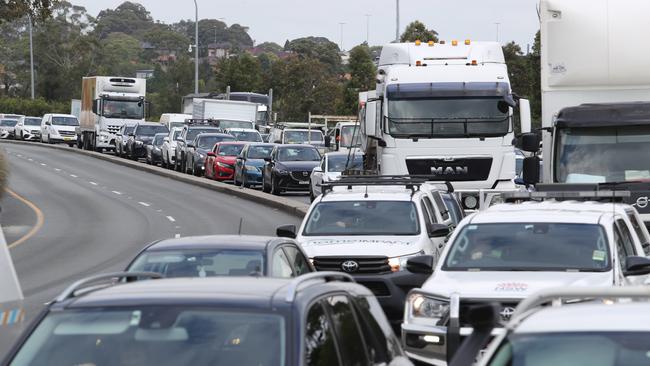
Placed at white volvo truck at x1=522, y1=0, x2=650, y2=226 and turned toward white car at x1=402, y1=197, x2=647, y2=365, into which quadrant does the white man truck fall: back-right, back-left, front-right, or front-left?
back-right

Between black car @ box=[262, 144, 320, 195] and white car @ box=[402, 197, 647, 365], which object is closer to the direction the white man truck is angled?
the white car

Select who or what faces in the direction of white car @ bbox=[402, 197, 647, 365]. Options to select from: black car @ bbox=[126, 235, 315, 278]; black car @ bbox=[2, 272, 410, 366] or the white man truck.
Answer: the white man truck

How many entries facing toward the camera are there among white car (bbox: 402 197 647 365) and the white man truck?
2

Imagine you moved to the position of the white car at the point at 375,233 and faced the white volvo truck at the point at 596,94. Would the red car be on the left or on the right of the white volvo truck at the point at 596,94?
left

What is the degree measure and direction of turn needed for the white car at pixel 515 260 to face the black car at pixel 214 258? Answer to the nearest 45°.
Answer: approximately 45° to its right

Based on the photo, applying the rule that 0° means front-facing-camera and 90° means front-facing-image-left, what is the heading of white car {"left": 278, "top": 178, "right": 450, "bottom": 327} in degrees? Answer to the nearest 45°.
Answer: approximately 0°

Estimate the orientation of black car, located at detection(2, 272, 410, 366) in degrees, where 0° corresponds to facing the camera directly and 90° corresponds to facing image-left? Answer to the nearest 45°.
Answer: approximately 45°

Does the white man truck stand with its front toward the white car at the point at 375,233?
yes

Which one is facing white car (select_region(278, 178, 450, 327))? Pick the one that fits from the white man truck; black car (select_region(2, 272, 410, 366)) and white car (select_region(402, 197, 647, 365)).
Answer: the white man truck

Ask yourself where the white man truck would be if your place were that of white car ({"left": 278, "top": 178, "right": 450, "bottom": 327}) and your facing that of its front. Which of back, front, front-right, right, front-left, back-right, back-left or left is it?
back
